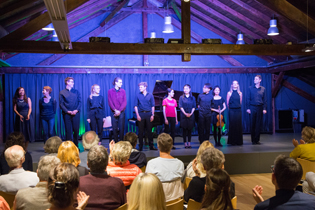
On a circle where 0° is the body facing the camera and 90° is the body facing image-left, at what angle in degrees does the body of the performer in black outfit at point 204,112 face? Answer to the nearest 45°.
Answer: approximately 0°

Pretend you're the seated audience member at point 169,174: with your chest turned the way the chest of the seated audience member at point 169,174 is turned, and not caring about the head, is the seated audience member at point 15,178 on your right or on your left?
on your left

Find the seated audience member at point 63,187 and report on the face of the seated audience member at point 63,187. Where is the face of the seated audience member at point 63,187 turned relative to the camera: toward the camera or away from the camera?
away from the camera

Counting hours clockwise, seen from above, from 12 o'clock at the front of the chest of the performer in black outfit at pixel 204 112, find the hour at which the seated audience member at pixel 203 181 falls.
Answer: The seated audience member is roughly at 12 o'clock from the performer in black outfit.

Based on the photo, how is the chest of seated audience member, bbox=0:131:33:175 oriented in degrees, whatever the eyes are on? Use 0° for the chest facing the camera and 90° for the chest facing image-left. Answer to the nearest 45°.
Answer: approximately 180°

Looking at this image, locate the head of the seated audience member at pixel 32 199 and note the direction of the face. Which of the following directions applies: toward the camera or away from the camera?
away from the camera

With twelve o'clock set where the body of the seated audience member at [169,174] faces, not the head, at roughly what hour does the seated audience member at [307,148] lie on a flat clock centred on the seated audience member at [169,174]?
the seated audience member at [307,148] is roughly at 2 o'clock from the seated audience member at [169,174].

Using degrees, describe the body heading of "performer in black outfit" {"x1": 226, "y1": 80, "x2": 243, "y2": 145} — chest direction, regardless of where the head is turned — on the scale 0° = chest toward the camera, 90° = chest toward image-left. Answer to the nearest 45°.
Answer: approximately 0°

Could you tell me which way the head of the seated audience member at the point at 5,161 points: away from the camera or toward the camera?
away from the camera

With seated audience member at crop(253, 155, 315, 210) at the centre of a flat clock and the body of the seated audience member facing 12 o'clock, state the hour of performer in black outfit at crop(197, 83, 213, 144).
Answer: The performer in black outfit is roughly at 1 o'clock from the seated audience member.

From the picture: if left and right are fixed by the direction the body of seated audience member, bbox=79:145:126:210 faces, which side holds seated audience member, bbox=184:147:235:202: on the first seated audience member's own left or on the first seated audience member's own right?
on the first seated audience member's own right
